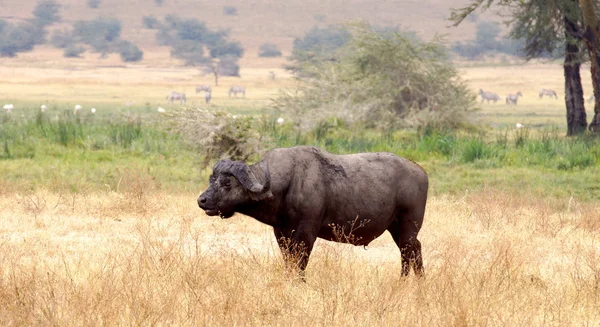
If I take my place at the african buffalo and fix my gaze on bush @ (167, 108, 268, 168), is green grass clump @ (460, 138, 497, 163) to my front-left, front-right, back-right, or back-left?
front-right

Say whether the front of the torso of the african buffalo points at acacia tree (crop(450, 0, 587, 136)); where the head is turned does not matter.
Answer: no

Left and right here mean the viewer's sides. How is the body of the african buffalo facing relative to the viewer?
facing to the left of the viewer

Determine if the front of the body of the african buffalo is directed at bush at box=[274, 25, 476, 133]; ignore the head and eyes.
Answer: no

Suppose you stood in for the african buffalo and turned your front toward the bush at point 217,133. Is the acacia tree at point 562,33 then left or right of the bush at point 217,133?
right

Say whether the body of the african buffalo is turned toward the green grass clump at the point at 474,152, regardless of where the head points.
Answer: no

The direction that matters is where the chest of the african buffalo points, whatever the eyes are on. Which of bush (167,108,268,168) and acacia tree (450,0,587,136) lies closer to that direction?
the bush
